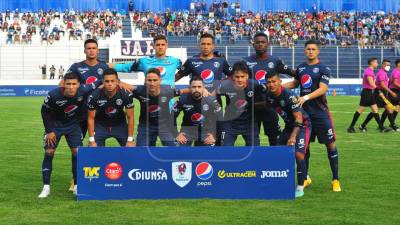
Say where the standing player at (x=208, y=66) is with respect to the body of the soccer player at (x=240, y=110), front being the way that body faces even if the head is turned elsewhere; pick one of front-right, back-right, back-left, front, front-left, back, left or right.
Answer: back-right

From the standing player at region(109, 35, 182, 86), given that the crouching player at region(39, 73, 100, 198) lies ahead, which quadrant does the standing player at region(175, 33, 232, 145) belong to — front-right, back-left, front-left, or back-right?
back-left

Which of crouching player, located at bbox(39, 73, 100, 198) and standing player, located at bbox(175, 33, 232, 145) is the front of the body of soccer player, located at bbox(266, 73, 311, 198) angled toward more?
the crouching player

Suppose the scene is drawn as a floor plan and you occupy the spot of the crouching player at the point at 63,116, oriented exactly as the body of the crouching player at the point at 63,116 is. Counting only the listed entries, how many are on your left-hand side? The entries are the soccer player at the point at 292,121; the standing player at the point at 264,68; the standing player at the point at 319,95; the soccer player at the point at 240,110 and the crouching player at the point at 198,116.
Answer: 5
